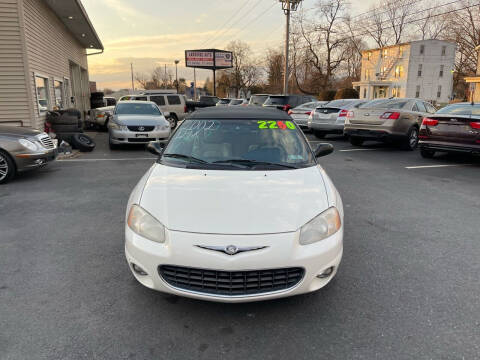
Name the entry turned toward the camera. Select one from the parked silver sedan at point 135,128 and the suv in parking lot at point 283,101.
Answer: the parked silver sedan

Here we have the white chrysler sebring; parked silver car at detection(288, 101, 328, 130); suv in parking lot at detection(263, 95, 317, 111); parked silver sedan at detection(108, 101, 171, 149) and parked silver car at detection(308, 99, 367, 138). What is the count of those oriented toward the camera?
2

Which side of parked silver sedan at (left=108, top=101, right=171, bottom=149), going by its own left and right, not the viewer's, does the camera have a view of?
front

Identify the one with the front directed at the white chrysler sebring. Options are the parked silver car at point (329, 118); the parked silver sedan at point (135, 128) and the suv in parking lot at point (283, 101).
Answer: the parked silver sedan

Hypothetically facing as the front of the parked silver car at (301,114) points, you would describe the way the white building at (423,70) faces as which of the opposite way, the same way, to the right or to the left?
the opposite way

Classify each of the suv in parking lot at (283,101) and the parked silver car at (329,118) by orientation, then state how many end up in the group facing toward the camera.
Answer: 0

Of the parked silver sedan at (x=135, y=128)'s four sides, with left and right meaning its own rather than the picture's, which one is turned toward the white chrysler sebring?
front

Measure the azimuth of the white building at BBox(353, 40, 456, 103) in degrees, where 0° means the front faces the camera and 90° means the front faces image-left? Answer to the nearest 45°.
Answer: approximately 45°

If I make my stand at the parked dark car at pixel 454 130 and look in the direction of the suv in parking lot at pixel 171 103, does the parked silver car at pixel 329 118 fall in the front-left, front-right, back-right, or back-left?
front-right

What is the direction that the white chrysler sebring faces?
toward the camera

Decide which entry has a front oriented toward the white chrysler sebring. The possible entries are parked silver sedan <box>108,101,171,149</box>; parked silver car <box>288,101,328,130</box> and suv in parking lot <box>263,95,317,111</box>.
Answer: the parked silver sedan

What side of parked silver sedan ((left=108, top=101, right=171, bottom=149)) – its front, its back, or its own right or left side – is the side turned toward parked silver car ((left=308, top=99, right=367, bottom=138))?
left

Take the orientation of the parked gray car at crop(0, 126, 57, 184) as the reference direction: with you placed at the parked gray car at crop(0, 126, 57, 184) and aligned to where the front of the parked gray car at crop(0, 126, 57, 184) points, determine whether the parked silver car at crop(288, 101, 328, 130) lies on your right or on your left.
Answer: on your left

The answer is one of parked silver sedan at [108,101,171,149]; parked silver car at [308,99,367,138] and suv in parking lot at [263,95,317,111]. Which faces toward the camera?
the parked silver sedan

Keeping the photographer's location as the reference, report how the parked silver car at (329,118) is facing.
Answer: facing away from the viewer and to the right of the viewer

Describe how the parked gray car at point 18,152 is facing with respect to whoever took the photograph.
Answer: facing the viewer and to the right of the viewer

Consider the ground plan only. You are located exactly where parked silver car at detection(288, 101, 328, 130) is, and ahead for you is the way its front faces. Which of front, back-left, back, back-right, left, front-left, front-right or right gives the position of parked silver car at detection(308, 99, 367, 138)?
right

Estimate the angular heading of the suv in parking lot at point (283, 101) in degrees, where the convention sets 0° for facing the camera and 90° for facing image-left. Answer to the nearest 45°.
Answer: approximately 225°
